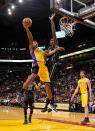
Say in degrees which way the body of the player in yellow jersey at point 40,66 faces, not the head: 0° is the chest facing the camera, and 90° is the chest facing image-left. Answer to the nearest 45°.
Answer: approximately 315°

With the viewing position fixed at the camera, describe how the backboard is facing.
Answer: facing away from the viewer and to the left of the viewer

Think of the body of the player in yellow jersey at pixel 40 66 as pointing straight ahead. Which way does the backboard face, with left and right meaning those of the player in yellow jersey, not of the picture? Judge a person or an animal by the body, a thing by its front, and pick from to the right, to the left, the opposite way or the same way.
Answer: the opposite way

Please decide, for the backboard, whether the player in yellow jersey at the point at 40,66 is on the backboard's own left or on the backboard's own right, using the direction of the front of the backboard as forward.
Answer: on the backboard's own left
